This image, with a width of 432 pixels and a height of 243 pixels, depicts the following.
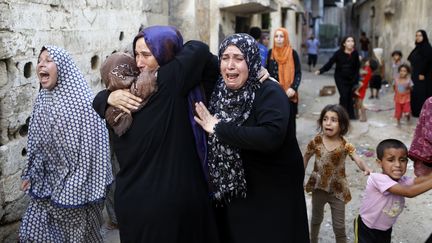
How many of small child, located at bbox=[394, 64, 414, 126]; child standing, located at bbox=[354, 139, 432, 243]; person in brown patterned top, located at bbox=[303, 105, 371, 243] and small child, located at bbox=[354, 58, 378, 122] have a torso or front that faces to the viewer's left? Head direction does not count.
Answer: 1

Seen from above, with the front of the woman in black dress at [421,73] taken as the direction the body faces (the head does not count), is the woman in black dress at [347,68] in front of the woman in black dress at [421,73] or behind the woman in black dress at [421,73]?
in front

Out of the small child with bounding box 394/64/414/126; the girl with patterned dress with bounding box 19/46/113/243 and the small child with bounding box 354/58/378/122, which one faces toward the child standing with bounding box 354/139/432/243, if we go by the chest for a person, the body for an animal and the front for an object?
the small child with bounding box 394/64/414/126

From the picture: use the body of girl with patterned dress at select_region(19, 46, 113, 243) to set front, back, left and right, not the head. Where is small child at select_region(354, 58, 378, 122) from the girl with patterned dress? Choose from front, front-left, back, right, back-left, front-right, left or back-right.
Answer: back

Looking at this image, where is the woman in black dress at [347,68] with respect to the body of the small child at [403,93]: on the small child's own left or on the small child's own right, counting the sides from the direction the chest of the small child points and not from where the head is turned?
on the small child's own right

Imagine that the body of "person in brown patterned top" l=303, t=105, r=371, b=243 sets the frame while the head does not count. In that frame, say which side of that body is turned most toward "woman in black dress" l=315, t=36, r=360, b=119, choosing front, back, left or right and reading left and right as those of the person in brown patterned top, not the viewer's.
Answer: back

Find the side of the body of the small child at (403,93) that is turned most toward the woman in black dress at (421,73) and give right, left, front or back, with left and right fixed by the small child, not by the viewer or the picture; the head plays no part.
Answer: back

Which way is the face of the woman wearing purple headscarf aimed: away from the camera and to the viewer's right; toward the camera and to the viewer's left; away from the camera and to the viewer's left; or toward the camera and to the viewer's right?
toward the camera and to the viewer's left

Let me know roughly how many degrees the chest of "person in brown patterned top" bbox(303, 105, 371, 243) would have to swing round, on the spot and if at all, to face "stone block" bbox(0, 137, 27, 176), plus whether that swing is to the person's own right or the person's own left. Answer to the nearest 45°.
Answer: approximately 90° to the person's own right

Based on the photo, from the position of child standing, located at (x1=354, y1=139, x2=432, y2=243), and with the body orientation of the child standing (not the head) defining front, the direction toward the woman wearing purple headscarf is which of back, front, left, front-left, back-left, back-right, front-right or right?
right
